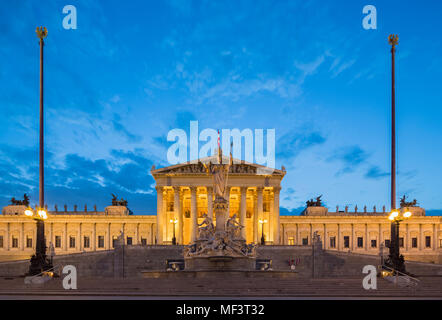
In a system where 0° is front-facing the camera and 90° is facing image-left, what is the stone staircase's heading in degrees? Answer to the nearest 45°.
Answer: approximately 0°

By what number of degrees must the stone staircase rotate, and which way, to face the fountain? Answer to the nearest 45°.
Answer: approximately 180°
